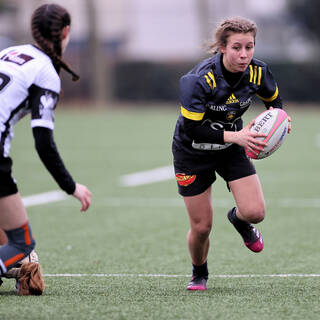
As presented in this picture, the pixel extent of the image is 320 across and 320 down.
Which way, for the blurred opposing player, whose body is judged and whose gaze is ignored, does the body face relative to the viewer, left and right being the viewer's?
facing away from the viewer and to the right of the viewer

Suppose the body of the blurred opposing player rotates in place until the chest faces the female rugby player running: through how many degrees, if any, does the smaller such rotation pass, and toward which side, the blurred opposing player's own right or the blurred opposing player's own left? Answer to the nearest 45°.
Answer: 0° — they already face them

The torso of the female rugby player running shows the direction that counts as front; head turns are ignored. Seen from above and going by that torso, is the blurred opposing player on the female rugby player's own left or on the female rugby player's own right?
on the female rugby player's own right

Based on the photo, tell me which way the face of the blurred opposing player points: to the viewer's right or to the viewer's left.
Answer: to the viewer's right
